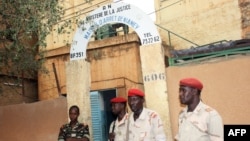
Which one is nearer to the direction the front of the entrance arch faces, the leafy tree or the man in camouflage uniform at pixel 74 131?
the man in camouflage uniform

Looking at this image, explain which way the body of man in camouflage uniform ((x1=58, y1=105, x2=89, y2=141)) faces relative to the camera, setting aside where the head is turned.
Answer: toward the camera

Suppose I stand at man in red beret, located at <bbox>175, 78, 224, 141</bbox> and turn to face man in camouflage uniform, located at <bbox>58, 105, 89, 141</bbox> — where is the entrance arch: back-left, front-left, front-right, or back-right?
front-right

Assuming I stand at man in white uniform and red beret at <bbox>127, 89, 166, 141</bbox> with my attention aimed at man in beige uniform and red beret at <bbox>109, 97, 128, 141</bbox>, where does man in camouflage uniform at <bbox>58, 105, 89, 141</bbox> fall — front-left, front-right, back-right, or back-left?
front-left

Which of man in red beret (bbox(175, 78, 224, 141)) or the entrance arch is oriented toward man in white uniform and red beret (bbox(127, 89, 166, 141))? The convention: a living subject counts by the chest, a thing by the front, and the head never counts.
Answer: the entrance arch

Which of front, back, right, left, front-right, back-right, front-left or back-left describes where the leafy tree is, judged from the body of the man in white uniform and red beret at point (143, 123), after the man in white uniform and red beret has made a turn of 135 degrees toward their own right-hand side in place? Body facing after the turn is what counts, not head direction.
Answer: front-left

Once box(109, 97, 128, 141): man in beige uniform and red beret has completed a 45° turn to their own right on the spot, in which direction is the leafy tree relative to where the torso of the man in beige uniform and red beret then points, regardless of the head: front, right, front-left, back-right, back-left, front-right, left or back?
front-right

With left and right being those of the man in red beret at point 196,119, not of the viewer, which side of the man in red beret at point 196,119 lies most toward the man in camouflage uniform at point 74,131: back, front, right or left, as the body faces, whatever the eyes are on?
right

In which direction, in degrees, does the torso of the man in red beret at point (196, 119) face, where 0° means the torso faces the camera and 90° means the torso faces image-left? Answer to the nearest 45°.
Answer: approximately 45°

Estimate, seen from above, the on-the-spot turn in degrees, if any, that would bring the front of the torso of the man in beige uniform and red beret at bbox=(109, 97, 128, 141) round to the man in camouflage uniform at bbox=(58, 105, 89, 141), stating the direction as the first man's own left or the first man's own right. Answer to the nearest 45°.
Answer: approximately 90° to the first man's own right

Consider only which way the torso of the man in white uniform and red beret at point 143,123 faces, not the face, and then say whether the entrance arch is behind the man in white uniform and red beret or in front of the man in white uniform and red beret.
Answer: behind

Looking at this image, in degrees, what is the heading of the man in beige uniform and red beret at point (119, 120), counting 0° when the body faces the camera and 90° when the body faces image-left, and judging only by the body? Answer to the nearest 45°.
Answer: approximately 45°

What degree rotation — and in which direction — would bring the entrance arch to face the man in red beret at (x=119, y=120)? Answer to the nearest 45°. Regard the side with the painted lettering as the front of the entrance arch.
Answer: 0° — it already faces them

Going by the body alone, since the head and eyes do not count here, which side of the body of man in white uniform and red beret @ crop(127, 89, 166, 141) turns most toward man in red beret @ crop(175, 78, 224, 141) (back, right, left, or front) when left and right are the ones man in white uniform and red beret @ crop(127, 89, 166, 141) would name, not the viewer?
left

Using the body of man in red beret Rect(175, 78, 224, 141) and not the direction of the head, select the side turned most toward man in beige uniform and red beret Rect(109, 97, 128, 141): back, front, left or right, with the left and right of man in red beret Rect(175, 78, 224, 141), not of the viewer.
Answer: right

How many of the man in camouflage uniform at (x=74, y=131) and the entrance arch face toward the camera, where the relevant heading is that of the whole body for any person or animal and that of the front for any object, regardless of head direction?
2

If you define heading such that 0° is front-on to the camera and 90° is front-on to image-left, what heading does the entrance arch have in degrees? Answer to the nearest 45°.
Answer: approximately 0°

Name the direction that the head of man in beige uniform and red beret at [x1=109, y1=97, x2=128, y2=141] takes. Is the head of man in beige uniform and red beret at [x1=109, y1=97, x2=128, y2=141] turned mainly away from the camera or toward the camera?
toward the camera

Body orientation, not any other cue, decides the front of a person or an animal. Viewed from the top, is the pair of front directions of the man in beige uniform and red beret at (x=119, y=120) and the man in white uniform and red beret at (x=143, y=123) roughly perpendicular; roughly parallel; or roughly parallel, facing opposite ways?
roughly parallel
